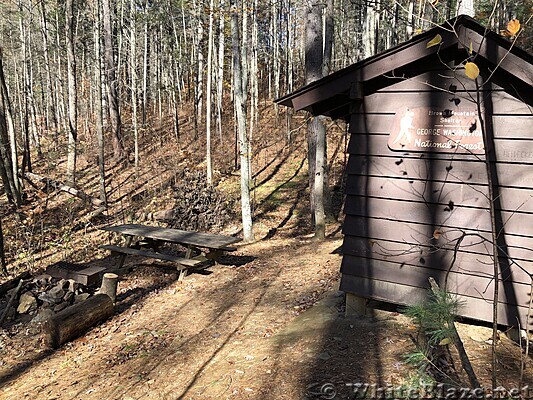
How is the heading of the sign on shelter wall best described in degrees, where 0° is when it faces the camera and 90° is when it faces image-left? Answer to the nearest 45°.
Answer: approximately 0°

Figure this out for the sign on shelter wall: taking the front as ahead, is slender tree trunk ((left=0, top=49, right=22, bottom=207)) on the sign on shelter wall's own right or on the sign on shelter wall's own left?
on the sign on shelter wall's own right

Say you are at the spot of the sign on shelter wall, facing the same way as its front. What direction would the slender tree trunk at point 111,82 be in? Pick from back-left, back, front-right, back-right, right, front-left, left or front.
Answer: back-right

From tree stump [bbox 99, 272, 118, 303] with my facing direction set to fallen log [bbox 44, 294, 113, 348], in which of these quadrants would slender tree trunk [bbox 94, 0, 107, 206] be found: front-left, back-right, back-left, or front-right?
back-right

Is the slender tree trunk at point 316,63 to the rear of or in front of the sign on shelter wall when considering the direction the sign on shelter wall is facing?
to the rear

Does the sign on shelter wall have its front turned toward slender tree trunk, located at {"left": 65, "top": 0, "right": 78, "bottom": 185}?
no

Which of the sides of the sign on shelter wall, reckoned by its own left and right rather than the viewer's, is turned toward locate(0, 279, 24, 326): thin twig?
right

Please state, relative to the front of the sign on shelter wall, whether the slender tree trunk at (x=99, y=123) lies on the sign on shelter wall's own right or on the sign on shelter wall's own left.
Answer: on the sign on shelter wall's own right

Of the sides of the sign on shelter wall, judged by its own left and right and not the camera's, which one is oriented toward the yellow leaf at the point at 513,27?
front

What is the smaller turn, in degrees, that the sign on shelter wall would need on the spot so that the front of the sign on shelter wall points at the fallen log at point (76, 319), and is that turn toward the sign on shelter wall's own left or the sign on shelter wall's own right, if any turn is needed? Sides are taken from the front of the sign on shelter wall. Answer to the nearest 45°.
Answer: approximately 90° to the sign on shelter wall's own right

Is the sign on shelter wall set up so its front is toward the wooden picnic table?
no
